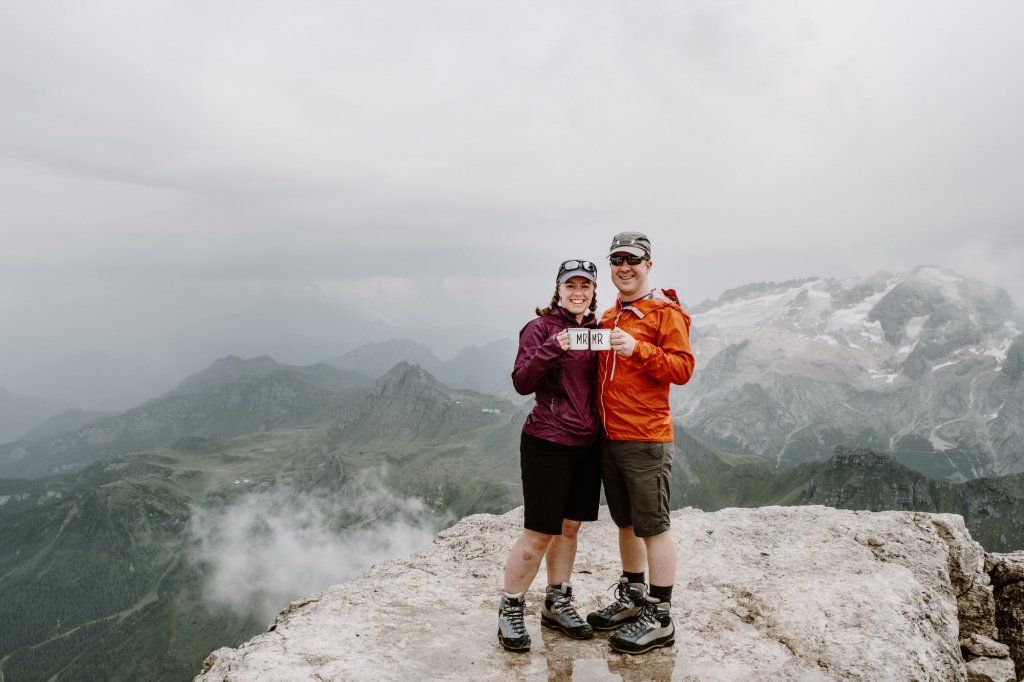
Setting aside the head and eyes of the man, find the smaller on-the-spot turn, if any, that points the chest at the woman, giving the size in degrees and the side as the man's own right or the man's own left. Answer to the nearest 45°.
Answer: approximately 45° to the man's own right

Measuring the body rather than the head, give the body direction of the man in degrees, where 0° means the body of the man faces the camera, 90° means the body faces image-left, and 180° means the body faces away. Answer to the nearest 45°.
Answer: approximately 45°

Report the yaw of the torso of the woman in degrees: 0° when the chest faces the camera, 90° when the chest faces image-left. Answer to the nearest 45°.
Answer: approximately 315°

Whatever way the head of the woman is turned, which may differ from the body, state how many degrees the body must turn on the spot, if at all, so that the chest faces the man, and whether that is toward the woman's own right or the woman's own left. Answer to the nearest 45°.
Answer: approximately 45° to the woman's own left
